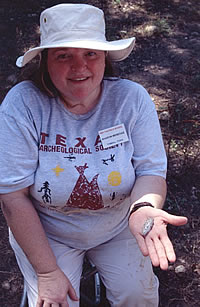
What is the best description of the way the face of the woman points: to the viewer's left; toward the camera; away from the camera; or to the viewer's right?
toward the camera

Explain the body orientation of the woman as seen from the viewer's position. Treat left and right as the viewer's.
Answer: facing the viewer
